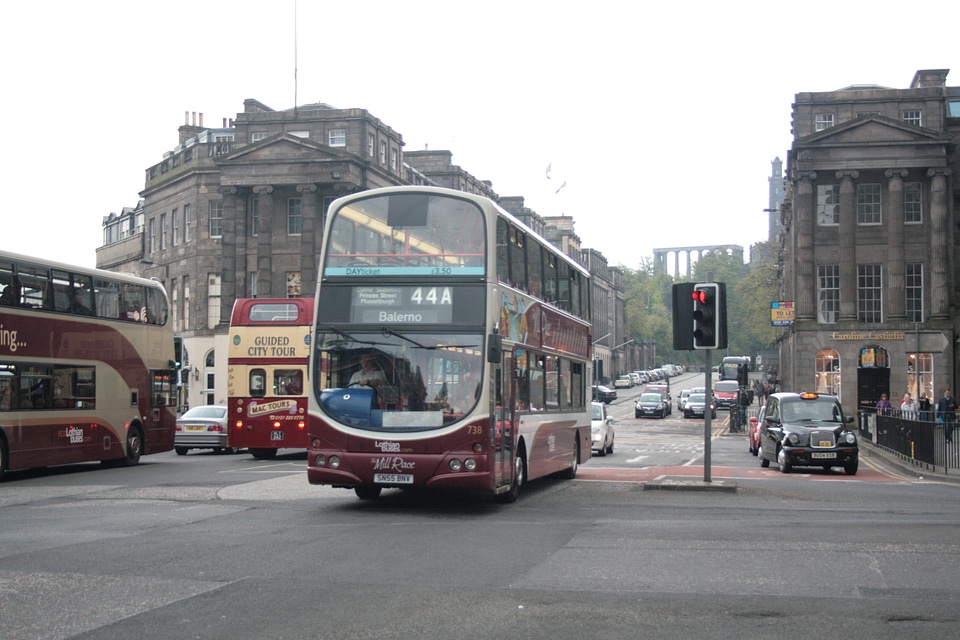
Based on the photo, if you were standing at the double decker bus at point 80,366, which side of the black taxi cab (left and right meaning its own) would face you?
right

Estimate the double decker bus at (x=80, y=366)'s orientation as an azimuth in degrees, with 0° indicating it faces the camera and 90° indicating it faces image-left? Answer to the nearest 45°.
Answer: approximately 225°

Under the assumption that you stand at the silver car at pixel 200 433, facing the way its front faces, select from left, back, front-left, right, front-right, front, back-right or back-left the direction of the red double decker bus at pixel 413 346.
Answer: back-right

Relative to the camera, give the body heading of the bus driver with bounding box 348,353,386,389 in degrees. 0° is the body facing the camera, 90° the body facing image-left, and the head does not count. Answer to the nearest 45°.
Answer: approximately 0°

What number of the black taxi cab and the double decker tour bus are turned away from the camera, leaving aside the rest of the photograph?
1

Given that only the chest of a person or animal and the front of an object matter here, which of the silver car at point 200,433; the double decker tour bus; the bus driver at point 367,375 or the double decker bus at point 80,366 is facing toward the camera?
the bus driver

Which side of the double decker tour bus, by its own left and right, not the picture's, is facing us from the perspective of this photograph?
back
